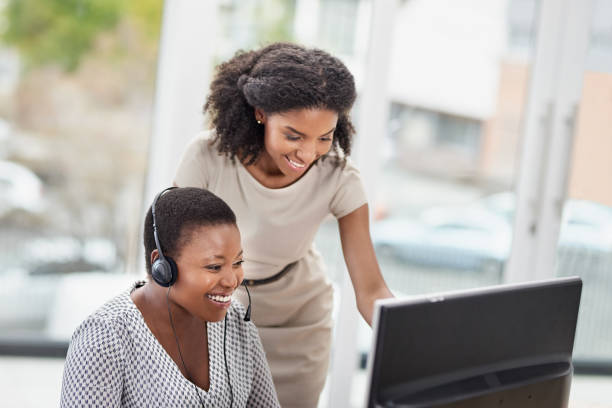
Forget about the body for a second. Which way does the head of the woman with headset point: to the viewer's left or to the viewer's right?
to the viewer's right

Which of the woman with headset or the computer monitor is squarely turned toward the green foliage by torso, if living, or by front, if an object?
the computer monitor

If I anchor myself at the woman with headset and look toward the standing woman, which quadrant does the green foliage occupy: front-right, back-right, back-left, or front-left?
front-left

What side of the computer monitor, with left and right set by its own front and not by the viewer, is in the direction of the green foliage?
front

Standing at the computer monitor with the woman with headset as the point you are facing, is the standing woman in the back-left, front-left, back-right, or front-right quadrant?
front-right

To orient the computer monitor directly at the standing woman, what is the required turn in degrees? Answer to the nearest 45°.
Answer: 0° — it already faces them

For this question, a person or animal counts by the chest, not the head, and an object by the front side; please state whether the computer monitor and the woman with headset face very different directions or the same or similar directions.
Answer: very different directions

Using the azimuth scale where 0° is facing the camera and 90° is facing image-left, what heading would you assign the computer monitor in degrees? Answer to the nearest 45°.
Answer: approximately 135°
